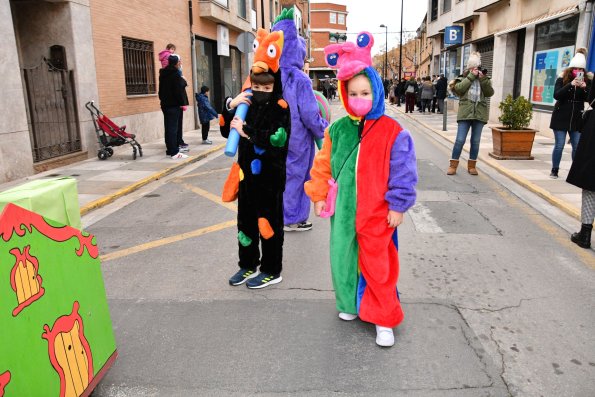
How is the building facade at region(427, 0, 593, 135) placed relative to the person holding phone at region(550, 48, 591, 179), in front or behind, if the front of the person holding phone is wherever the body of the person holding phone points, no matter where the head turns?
behind

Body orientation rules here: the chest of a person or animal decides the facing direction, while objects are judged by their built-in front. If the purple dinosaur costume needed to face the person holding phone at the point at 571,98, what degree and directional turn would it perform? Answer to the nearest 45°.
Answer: approximately 45° to its left

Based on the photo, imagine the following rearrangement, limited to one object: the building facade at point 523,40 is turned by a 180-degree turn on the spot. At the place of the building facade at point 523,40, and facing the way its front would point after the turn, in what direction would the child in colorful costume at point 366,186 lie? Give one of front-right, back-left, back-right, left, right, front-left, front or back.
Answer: back-right

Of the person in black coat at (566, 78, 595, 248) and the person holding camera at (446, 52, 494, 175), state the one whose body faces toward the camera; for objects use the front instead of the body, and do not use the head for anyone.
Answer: the person holding camera

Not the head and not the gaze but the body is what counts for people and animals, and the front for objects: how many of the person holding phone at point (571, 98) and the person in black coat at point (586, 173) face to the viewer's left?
1

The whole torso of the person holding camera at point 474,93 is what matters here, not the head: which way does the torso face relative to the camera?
toward the camera

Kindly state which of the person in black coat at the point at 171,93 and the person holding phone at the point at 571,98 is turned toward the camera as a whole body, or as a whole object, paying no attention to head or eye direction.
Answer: the person holding phone

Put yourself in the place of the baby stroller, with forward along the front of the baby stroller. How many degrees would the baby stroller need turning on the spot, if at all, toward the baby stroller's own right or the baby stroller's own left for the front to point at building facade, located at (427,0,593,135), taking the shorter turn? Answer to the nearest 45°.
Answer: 0° — it already faces it

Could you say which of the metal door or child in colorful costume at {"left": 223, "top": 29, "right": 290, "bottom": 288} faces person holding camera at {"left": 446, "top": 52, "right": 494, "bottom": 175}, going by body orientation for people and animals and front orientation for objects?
the metal door

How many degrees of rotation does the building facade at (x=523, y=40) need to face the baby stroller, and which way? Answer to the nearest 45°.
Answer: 0° — it already faces it

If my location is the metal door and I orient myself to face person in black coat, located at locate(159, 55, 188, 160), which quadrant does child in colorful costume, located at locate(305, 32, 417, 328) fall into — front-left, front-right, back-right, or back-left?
front-right

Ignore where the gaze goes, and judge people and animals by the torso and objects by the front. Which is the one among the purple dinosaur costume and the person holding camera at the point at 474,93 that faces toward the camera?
the person holding camera

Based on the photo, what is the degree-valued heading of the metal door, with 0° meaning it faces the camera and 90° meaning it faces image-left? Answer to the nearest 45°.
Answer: approximately 315°

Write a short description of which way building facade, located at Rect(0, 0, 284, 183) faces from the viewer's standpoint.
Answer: facing the viewer and to the right of the viewer

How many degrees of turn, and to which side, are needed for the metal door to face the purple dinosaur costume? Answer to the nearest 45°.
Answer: approximately 45° to its right

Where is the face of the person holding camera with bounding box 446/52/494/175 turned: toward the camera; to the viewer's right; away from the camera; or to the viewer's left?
toward the camera

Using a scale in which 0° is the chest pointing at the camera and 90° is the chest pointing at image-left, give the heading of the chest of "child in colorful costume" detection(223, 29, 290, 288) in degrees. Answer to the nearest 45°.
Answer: approximately 45°

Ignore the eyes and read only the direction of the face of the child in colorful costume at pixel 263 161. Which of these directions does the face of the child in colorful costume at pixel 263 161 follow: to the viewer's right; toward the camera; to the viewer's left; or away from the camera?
toward the camera

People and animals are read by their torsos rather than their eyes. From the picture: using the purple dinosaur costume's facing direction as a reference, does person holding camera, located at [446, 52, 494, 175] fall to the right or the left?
on its left
